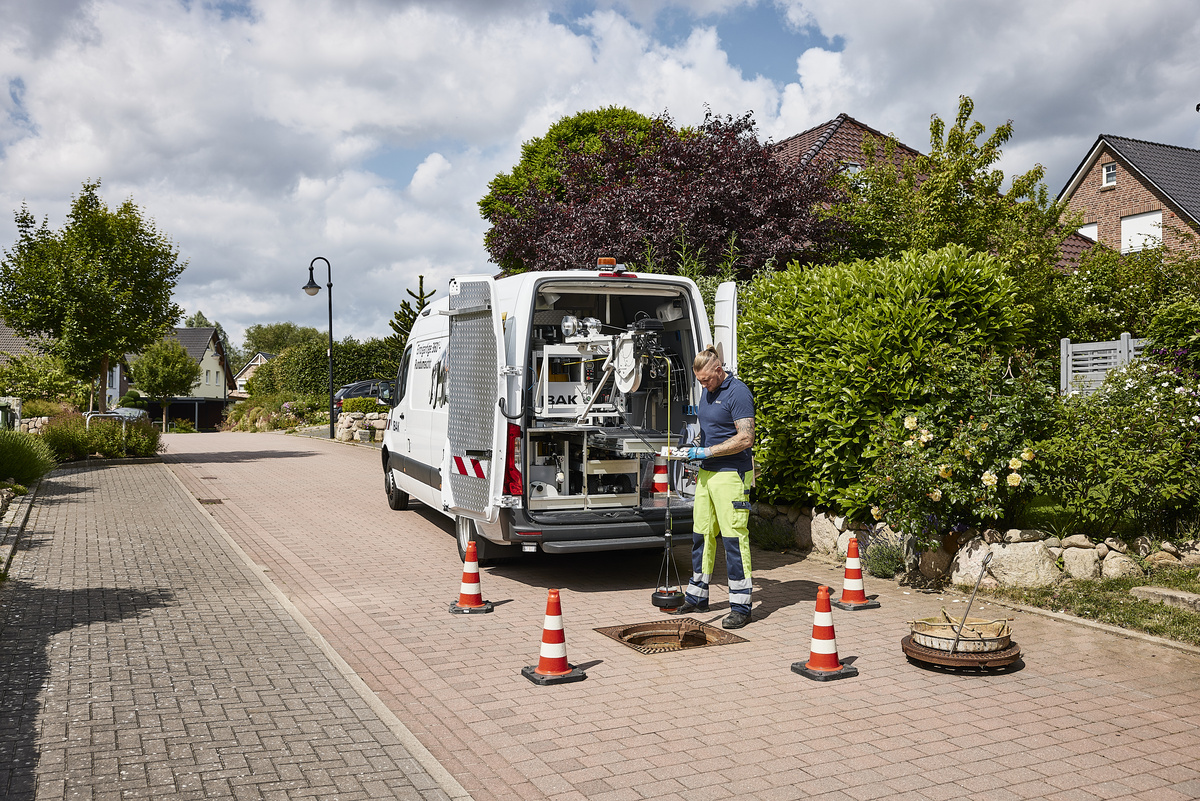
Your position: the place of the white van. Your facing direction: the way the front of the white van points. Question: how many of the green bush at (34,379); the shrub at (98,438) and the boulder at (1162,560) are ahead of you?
2

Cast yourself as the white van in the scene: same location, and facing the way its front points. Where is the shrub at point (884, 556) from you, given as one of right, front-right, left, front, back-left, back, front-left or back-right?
back-right

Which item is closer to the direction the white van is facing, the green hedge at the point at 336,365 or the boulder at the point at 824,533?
the green hedge

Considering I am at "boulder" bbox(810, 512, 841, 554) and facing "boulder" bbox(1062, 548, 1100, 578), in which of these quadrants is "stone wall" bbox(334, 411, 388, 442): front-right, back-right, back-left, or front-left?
back-left

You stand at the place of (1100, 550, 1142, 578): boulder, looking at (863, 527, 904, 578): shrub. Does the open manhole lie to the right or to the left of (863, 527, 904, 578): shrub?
left

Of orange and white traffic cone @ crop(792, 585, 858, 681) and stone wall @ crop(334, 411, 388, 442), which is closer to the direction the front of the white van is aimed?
the stone wall

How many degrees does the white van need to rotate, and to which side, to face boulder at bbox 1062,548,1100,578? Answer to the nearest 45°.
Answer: approximately 135° to its right

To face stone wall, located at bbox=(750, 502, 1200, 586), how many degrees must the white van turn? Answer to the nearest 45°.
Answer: approximately 135° to its right

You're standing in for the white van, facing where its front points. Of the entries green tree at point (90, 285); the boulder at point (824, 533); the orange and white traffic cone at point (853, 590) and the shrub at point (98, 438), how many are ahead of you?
2

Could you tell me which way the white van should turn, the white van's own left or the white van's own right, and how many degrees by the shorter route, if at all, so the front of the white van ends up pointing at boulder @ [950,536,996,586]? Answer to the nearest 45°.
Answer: approximately 135° to the white van's own right

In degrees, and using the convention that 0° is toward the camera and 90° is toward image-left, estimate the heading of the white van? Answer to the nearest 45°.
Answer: approximately 135°
